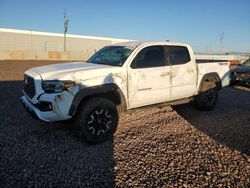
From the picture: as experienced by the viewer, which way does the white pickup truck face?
facing the viewer and to the left of the viewer
